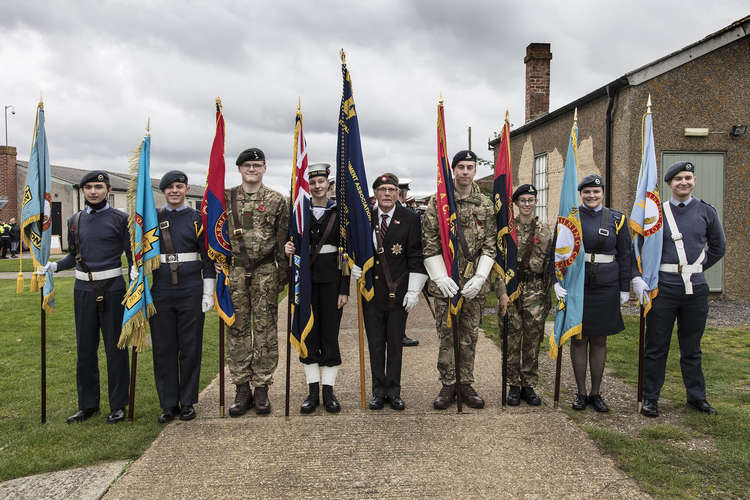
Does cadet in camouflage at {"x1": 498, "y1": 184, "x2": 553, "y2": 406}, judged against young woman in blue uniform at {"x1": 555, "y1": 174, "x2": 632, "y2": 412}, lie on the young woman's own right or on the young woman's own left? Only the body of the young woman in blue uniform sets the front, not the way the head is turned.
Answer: on the young woman's own right

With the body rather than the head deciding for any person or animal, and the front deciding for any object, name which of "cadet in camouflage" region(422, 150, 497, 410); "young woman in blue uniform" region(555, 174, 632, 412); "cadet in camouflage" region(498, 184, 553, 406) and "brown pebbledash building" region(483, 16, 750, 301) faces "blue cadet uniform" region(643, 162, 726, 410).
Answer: the brown pebbledash building

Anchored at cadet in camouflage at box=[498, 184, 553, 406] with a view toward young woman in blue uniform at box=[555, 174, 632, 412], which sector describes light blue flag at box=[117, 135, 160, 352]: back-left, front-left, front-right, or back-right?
back-right

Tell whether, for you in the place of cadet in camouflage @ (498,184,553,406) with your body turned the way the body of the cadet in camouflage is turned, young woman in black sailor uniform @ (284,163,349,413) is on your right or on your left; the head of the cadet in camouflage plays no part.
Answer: on your right

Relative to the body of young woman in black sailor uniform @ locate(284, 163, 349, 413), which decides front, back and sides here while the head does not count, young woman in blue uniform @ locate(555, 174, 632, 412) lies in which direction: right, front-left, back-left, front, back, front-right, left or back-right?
left

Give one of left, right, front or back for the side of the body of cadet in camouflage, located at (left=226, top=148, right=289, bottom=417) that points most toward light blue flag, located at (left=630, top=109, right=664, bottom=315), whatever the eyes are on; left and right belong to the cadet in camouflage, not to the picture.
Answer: left

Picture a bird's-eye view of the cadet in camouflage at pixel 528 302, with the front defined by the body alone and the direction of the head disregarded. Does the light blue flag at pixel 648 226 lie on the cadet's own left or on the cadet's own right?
on the cadet's own left

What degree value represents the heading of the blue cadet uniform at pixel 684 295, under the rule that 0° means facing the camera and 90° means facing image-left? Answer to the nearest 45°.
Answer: approximately 0°
